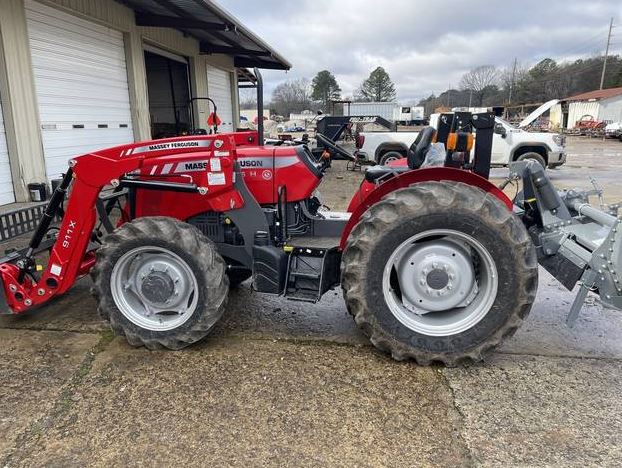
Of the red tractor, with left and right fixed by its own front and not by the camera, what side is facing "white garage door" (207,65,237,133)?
right

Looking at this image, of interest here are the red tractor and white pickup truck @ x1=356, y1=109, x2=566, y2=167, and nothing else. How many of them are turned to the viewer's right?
1

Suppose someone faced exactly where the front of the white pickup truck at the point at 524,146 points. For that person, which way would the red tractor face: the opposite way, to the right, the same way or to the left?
the opposite way

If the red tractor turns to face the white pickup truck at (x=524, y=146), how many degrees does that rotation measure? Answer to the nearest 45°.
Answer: approximately 135° to its right

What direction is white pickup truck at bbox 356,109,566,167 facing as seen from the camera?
to the viewer's right

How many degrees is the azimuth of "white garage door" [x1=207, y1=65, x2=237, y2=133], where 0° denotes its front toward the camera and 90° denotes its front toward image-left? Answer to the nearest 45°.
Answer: approximately 315°

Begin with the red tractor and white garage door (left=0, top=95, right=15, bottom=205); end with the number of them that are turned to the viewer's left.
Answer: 1

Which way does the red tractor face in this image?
to the viewer's left

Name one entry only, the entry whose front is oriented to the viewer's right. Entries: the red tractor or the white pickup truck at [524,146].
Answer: the white pickup truck

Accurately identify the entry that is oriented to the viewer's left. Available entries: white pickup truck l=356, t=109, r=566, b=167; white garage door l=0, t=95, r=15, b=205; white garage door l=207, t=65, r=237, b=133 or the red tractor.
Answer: the red tractor

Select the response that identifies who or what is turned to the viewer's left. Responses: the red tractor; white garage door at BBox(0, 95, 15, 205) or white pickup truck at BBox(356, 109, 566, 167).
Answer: the red tractor

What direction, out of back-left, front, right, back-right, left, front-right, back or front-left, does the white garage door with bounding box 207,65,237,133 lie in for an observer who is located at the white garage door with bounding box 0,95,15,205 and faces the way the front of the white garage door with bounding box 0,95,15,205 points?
left
